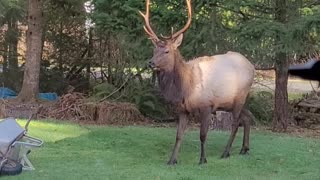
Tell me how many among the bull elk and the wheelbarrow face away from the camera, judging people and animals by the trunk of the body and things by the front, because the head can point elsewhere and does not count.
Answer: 0

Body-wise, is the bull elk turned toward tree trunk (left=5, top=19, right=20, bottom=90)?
no

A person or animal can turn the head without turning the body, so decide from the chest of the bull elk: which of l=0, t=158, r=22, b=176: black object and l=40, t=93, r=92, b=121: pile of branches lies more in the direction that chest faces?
the black object

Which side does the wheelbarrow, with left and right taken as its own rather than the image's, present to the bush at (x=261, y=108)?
back

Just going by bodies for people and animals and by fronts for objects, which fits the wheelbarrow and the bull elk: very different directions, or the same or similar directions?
same or similar directions

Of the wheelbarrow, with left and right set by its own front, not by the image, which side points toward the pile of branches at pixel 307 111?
back

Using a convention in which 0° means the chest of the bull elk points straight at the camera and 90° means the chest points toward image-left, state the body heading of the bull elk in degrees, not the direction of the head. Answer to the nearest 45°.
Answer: approximately 45°

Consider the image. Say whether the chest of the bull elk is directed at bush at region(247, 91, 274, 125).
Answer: no

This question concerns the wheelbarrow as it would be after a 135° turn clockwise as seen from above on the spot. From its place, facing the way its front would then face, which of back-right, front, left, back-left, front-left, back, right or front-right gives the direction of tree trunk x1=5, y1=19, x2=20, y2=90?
front

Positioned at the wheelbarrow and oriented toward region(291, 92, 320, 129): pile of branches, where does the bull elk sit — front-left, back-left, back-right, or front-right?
front-right
